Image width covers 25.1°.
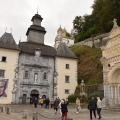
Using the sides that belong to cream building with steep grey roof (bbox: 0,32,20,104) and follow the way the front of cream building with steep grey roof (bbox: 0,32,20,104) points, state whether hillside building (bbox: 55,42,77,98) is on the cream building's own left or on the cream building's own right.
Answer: on the cream building's own left

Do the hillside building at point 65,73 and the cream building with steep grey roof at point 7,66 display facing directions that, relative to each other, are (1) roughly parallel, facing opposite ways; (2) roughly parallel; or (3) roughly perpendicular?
roughly parallel

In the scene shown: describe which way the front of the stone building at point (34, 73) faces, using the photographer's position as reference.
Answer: facing the viewer

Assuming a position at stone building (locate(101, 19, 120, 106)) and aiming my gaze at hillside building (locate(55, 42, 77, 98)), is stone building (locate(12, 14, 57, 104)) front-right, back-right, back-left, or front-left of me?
front-left

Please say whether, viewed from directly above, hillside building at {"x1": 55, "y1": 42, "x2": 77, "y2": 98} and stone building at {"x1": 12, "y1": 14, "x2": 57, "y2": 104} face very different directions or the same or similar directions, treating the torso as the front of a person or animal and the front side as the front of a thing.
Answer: same or similar directions

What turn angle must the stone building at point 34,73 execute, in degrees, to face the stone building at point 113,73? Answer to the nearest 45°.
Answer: approximately 45° to its left

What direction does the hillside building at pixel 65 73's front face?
toward the camera

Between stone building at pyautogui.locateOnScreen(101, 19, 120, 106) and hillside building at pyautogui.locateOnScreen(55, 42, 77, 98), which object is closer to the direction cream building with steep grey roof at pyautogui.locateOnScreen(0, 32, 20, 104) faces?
the stone building

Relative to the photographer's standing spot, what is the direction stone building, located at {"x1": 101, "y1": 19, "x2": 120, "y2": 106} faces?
facing the viewer and to the left of the viewer

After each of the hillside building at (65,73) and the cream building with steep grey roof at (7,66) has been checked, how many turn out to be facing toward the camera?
2

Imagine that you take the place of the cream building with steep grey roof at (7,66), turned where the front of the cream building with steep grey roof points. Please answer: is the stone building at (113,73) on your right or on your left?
on your left

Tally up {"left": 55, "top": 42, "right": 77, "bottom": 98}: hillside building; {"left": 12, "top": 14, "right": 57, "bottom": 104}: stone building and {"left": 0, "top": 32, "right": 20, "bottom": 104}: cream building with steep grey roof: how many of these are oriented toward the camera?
3
